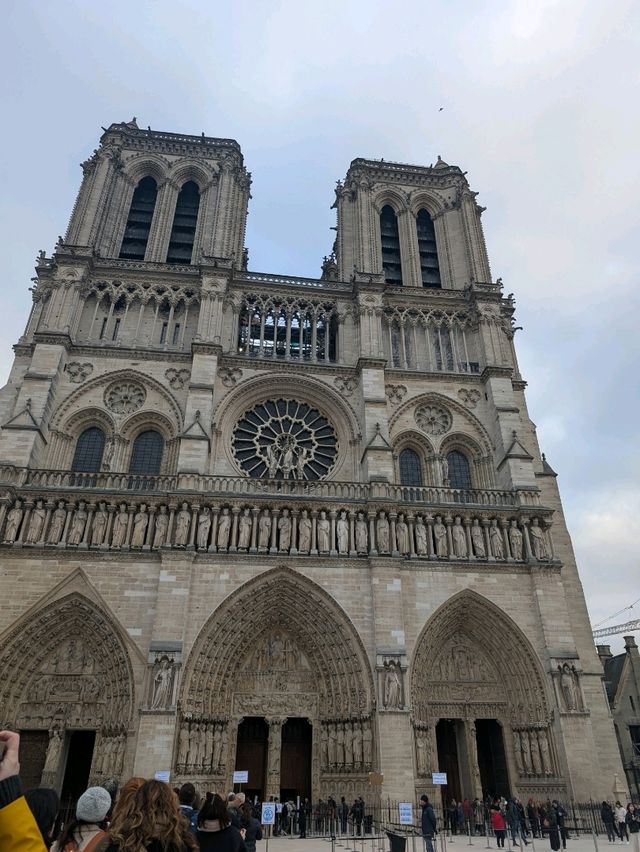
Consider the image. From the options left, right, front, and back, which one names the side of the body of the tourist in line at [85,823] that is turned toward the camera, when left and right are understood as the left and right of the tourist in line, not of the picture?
back

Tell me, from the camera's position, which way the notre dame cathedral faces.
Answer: facing the viewer

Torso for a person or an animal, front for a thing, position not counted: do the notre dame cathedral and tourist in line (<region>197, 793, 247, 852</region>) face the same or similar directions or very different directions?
very different directions

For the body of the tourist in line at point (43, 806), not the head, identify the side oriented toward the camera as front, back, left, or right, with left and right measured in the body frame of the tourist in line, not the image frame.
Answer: back

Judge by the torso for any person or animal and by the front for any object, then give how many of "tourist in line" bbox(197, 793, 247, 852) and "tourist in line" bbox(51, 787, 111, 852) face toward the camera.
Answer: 0

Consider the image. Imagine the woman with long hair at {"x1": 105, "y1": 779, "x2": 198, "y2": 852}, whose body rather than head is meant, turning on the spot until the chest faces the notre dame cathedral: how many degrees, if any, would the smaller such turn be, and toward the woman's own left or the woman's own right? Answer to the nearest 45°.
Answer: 0° — they already face it

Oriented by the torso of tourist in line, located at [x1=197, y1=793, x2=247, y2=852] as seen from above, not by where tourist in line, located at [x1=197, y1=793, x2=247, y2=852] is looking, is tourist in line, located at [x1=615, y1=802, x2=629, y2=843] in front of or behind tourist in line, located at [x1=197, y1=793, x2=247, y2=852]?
in front

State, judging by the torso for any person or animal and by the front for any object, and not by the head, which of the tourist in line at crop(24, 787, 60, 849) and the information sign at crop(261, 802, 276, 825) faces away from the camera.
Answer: the tourist in line

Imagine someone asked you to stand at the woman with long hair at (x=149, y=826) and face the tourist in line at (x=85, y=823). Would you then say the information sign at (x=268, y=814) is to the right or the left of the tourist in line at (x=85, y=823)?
right

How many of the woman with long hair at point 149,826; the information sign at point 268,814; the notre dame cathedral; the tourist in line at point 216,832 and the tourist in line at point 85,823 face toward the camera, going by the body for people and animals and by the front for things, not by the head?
2

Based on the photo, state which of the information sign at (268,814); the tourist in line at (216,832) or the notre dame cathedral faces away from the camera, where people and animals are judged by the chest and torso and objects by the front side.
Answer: the tourist in line

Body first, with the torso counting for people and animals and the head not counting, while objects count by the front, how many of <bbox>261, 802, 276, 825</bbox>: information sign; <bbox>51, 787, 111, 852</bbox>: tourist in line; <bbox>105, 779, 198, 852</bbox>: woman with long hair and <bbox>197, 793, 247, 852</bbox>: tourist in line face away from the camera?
3

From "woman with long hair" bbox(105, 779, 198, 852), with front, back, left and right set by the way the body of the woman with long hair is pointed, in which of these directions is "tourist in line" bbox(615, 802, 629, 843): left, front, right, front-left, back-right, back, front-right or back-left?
front-right

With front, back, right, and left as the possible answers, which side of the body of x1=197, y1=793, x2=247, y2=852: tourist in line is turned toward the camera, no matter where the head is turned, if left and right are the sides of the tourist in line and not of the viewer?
back

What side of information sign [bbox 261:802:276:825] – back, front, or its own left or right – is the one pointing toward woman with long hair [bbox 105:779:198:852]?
front

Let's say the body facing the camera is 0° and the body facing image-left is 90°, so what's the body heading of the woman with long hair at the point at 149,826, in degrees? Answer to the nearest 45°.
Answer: approximately 180°

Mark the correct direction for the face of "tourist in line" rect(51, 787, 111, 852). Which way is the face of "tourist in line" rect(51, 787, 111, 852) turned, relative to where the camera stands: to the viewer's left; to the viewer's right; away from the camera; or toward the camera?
away from the camera

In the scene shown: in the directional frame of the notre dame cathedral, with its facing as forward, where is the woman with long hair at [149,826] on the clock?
The woman with long hair is roughly at 12 o'clock from the notre dame cathedral.
